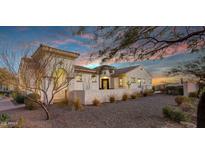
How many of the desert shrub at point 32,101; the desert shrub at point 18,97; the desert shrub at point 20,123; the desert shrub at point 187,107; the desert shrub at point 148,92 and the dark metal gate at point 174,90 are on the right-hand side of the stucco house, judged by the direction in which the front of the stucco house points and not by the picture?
3

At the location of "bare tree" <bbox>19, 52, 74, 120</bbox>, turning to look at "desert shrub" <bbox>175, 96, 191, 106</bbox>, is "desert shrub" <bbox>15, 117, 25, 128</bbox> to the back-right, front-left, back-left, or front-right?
back-right

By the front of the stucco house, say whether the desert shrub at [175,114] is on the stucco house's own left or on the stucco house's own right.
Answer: on the stucco house's own left

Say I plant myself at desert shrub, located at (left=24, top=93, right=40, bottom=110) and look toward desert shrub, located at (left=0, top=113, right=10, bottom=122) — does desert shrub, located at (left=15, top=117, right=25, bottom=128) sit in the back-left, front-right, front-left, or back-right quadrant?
front-left

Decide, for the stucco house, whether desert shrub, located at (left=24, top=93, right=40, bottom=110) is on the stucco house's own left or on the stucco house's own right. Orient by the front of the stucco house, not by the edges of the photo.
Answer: on the stucco house's own right

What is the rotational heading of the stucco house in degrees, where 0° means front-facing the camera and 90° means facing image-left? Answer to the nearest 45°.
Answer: approximately 0°

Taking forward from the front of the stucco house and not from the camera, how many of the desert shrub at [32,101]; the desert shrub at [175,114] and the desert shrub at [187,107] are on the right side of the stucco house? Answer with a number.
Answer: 1

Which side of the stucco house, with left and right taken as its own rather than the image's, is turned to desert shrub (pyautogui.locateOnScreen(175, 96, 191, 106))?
left

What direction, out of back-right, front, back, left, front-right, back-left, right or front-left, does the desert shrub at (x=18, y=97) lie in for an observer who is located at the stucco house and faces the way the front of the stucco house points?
right

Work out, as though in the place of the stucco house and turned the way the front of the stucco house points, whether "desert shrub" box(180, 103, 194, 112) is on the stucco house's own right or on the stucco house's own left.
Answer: on the stucco house's own left

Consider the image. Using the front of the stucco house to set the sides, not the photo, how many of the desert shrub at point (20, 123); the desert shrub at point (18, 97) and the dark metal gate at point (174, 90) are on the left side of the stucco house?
1
